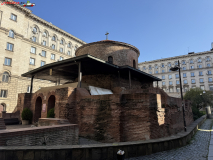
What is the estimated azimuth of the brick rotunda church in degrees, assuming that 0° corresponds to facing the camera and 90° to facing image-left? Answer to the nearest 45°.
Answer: approximately 45°

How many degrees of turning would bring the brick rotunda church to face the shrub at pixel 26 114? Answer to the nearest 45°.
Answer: approximately 90° to its right

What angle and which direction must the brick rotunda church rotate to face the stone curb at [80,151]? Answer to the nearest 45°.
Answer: approximately 45° to its left

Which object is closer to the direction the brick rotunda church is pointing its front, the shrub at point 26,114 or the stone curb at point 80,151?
the shrub

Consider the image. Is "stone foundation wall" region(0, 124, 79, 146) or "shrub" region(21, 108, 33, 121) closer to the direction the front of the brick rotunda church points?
the stone foundation wall
